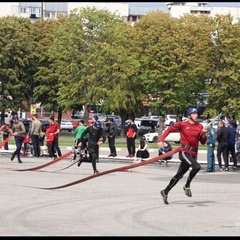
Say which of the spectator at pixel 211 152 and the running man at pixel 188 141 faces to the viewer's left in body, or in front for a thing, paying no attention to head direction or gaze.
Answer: the spectator

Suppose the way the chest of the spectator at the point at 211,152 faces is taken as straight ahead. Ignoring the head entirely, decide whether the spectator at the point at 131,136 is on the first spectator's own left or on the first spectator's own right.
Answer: on the first spectator's own right

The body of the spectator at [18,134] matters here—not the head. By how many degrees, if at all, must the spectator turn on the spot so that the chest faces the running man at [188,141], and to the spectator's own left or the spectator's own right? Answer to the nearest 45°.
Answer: approximately 45° to the spectator's own left

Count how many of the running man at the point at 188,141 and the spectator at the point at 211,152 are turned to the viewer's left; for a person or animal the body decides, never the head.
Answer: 1

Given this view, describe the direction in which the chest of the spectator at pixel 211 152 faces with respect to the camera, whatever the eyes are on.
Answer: to the viewer's left
